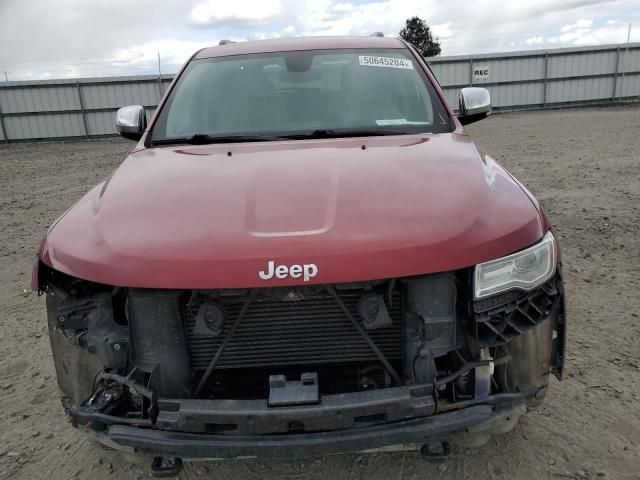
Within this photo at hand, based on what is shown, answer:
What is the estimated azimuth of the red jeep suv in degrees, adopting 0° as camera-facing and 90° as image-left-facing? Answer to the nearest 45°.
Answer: approximately 0°

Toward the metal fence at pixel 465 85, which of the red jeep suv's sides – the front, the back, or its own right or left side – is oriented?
back
